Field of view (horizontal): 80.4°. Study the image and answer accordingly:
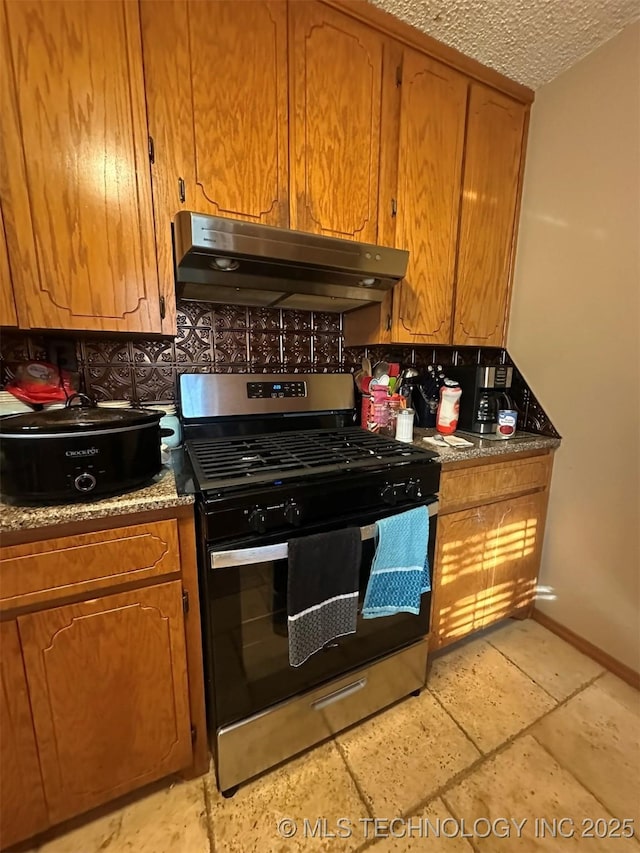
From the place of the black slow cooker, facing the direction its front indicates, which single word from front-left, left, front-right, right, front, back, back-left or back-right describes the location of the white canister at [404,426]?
left

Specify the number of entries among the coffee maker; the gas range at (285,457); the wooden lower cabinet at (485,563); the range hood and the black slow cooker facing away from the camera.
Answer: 0

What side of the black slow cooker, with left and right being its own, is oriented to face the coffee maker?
left

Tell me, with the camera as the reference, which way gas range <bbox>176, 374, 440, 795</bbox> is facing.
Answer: facing the viewer and to the right of the viewer

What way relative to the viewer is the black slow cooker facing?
toward the camera

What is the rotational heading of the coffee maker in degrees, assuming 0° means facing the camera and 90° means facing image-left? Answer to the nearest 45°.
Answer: approximately 315°

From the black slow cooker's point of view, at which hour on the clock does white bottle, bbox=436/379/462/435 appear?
The white bottle is roughly at 9 o'clock from the black slow cooker.

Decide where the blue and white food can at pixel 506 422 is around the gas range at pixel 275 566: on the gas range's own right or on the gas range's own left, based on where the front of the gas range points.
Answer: on the gas range's own left

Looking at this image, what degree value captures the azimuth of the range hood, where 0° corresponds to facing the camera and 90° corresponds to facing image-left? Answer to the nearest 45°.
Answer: approximately 315°

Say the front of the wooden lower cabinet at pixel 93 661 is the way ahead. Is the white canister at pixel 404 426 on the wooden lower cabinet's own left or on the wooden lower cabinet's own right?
on the wooden lower cabinet's own left

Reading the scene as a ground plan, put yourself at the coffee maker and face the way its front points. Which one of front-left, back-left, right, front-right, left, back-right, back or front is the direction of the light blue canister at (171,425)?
right

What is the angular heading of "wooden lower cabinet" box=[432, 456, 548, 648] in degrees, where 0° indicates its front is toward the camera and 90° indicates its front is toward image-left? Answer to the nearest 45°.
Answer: approximately 315°
